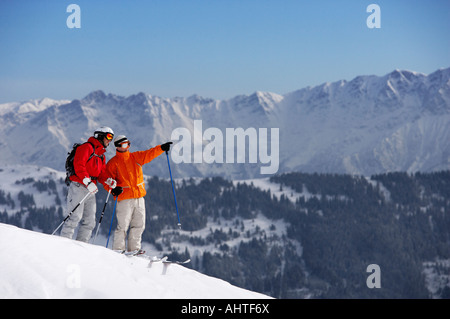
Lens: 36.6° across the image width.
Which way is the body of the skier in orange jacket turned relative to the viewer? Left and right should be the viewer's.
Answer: facing the viewer and to the right of the viewer

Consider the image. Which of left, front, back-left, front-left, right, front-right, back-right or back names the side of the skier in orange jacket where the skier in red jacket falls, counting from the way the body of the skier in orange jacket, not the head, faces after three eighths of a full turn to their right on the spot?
front
